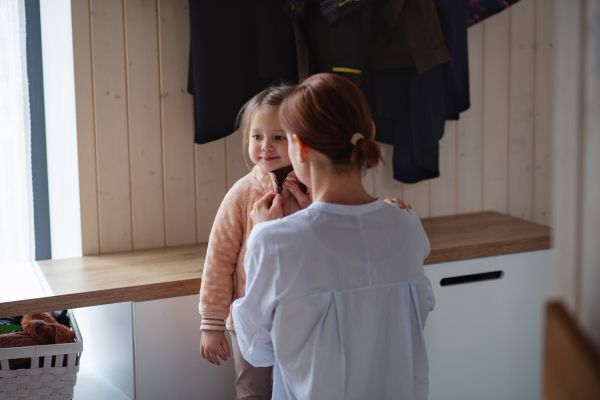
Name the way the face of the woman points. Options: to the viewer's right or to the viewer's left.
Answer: to the viewer's left

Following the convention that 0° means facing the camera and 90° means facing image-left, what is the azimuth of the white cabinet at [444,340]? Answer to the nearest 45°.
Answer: approximately 315°

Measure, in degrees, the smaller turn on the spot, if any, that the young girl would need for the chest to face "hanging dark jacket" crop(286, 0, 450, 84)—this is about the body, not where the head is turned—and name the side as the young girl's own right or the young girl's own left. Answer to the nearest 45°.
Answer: approximately 90° to the young girl's own left

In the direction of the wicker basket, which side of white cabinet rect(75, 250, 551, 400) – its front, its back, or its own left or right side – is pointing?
right
